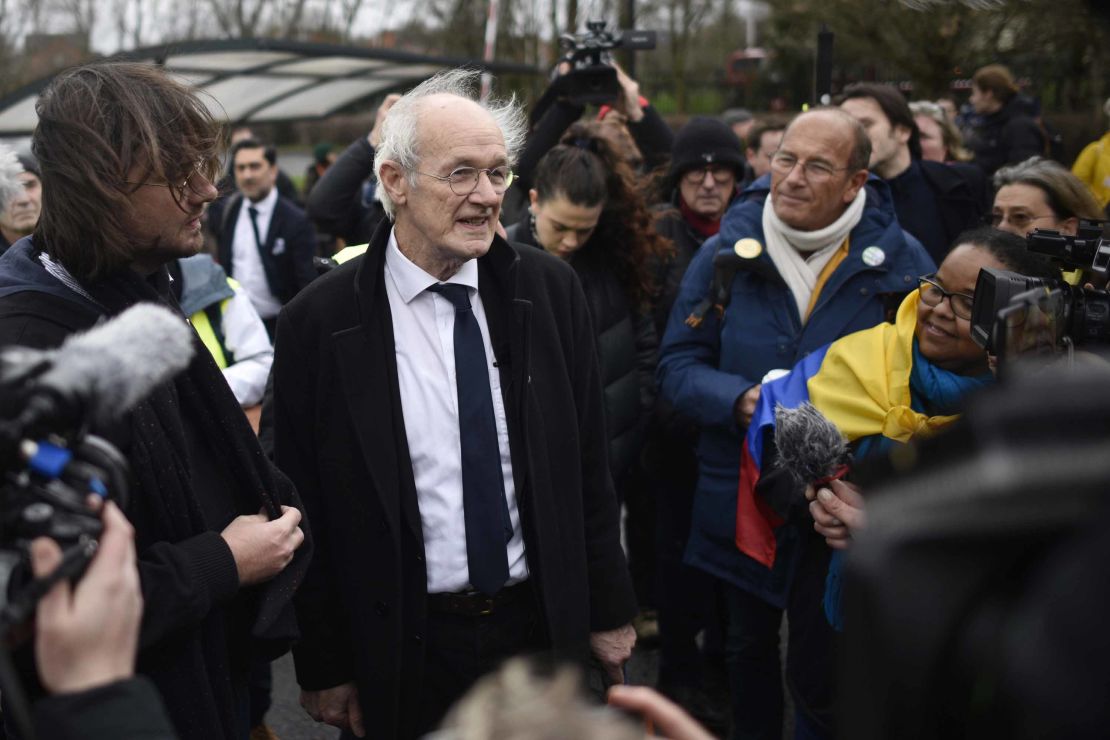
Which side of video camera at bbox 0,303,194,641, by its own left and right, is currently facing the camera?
right

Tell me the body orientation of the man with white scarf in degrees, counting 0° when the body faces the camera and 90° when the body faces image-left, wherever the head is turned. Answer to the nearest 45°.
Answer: approximately 0°

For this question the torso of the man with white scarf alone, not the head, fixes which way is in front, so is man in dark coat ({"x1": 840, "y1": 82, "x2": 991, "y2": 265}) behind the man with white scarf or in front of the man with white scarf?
behind

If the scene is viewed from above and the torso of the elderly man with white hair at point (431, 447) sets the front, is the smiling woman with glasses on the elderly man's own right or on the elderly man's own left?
on the elderly man's own left

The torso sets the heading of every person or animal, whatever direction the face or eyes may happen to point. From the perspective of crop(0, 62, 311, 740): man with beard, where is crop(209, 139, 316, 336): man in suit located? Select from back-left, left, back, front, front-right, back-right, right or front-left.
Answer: left

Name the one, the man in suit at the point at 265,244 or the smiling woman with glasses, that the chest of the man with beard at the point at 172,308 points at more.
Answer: the smiling woman with glasses

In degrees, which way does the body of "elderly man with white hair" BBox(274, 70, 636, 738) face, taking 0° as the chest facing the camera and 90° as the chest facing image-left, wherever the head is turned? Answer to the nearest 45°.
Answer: approximately 315°

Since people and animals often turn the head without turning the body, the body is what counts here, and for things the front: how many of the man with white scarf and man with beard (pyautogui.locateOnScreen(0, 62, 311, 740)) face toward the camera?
1

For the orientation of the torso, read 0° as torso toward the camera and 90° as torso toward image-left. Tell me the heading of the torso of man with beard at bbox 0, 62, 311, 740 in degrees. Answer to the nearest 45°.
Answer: approximately 270°

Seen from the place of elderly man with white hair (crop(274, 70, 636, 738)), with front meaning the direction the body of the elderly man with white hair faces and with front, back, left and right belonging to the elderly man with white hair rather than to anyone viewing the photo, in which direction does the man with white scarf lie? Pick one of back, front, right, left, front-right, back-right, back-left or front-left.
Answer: left

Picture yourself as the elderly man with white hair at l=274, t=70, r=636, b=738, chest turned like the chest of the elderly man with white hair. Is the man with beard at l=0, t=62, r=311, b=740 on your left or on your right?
on your right
